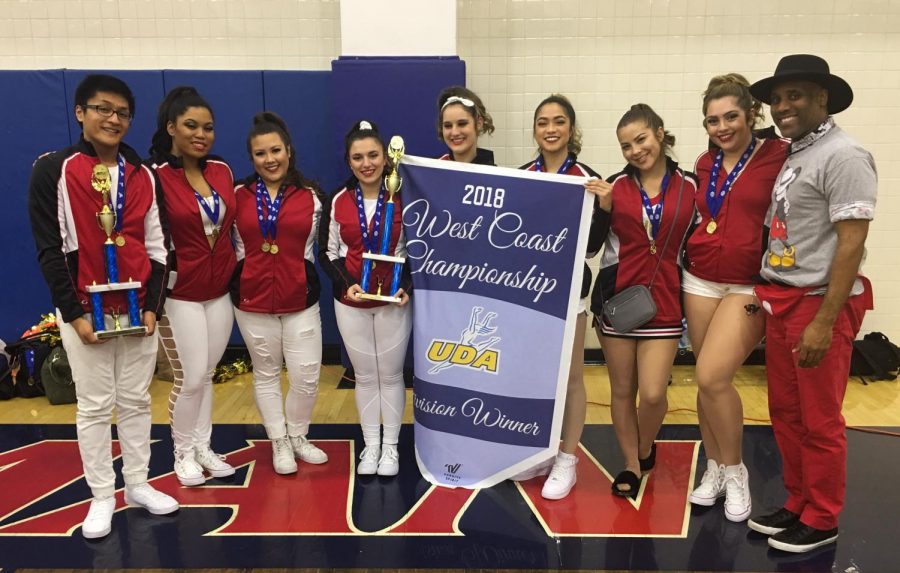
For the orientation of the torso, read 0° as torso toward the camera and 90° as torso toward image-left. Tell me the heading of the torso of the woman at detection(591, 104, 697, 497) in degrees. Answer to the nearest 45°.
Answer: approximately 0°

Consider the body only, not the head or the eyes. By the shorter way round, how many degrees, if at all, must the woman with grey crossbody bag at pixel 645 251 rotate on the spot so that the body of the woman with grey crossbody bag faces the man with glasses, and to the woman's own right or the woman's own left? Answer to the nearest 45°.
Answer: approximately 90° to the woman's own right

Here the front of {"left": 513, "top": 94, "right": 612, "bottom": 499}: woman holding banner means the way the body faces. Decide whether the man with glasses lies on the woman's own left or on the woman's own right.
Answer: on the woman's own right

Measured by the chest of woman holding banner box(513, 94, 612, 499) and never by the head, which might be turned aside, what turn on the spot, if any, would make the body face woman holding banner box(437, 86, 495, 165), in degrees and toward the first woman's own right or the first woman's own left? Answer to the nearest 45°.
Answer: approximately 90° to the first woman's own right
